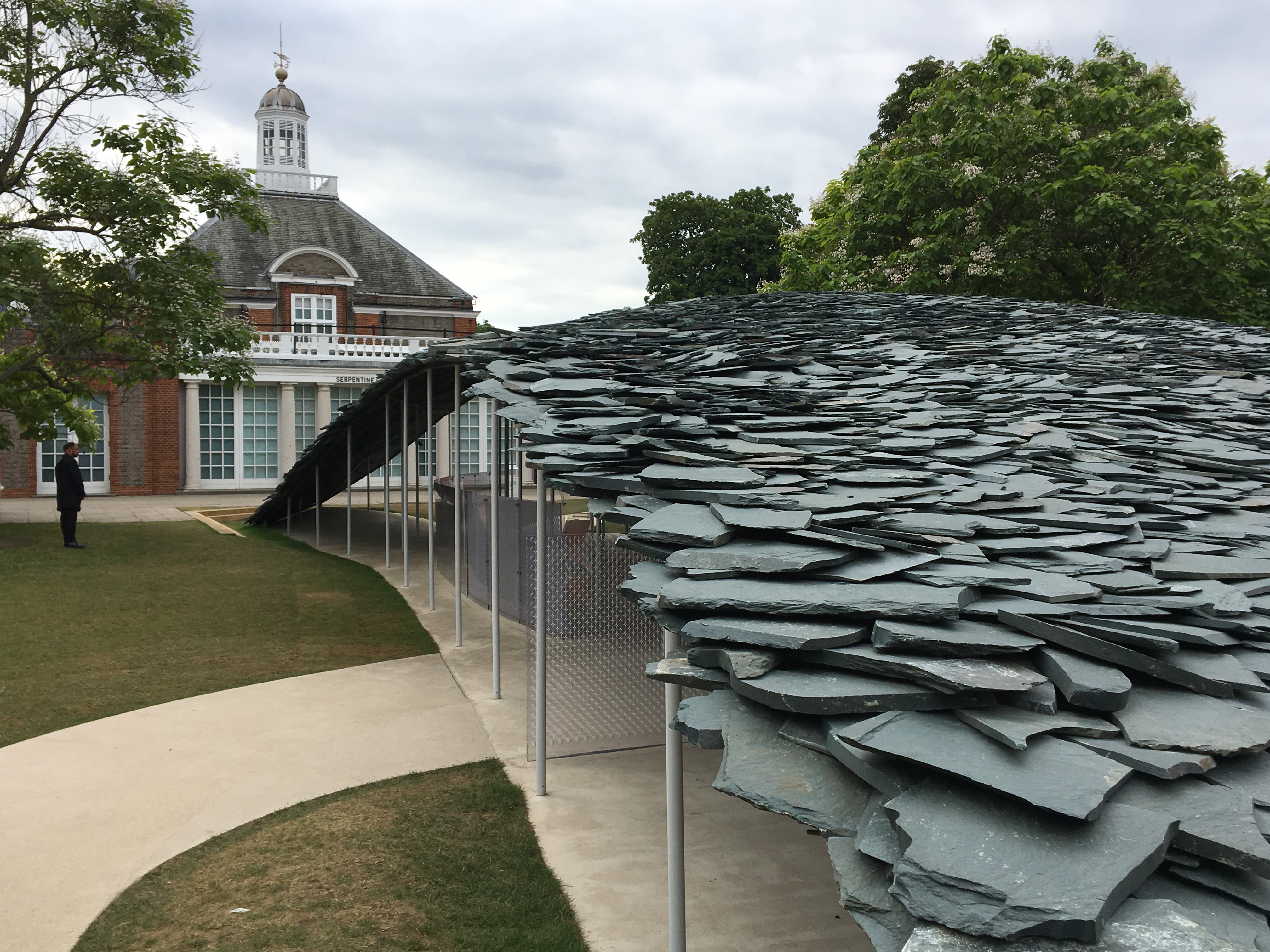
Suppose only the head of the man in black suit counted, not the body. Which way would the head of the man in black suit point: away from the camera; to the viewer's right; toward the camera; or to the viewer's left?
to the viewer's right

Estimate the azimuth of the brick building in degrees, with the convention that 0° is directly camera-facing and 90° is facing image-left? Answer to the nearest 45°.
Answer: approximately 0°

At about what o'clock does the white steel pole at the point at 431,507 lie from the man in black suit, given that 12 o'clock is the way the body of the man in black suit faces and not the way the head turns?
The white steel pole is roughly at 2 o'clock from the man in black suit.

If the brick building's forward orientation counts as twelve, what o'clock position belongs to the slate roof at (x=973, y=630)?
The slate roof is roughly at 12 o'clock from the brick building.

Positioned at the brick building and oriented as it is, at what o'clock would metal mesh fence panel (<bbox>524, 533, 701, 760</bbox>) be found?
The metal mesh fence panel is roughly at 12 o'clock from the brick building.

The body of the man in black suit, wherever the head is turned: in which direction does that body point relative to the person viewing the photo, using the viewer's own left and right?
facing to the right of the viewer

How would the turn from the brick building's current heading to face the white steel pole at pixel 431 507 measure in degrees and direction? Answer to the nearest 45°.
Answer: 0° — it already faces it

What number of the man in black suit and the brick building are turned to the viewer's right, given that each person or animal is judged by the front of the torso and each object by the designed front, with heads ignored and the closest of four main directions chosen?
1

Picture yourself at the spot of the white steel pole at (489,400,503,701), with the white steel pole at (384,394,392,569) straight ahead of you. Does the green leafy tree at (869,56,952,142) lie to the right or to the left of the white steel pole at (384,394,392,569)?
right

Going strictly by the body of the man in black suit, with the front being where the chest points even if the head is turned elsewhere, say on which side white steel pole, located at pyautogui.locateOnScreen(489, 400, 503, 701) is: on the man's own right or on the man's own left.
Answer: on the man's own right

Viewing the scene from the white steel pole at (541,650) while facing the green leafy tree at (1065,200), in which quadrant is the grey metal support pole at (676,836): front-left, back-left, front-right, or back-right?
back-right

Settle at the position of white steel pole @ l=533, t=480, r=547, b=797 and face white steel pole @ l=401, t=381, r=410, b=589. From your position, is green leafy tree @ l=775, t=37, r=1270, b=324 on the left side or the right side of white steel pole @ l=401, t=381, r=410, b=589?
right
